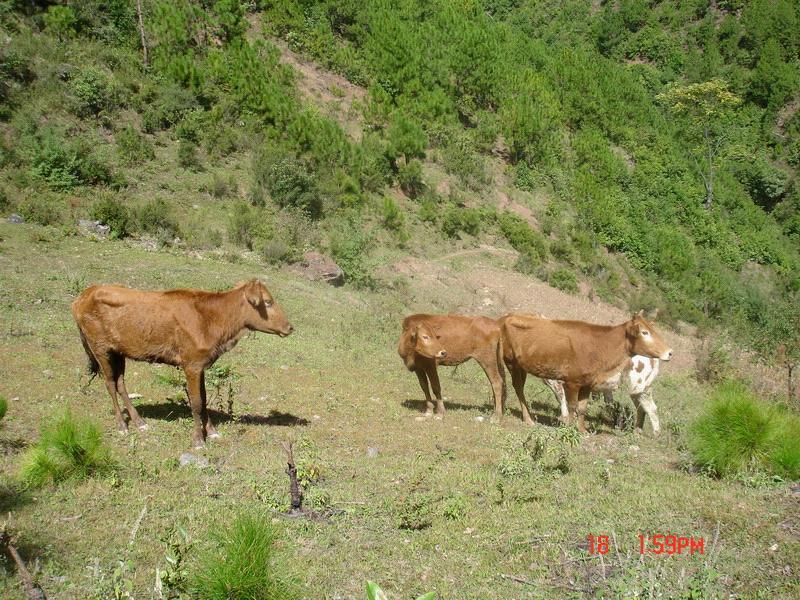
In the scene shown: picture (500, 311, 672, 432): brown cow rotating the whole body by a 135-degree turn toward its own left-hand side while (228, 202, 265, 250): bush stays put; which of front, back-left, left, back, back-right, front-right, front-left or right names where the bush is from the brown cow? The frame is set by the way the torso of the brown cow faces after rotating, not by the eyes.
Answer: front

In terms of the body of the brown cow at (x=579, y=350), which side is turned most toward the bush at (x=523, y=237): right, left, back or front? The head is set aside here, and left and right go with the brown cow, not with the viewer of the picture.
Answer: left

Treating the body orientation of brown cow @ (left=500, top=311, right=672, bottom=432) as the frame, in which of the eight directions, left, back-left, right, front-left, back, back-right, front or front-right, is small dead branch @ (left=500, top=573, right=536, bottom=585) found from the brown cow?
right

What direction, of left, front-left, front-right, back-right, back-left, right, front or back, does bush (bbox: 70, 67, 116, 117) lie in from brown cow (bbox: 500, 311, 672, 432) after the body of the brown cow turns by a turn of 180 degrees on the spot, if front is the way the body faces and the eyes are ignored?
front-right

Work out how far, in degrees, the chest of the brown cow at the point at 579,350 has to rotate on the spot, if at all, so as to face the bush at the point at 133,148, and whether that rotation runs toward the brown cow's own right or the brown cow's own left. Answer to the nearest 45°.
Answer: approximately 135° to the brown cow's own left

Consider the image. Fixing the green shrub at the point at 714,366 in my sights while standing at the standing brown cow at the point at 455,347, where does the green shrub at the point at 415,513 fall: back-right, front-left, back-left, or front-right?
back-right

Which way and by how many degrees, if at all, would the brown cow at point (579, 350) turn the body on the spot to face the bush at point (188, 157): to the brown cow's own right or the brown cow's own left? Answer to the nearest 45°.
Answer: approximately 135° to the brown cow's own left

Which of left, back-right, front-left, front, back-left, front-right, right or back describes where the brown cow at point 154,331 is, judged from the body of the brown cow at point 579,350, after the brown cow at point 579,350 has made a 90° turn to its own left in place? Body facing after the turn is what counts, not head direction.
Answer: back-left

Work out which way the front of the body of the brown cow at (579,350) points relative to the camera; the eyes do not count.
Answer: to the viewer's right

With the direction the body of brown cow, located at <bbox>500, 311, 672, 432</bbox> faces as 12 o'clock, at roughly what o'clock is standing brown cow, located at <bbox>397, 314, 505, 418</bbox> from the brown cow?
The standing brown cow is roughly at 6 o'clock from the brown cow.

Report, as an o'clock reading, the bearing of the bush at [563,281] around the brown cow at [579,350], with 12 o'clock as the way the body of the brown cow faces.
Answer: The bush is roughly at 9 o'clock from the brown cow.

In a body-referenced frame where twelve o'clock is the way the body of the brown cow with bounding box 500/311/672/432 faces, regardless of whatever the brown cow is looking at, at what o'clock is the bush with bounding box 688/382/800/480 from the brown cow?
The bush is roughly at 2 o'clock from the brown cow.
